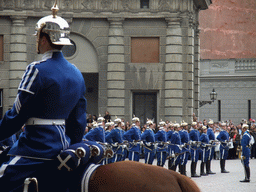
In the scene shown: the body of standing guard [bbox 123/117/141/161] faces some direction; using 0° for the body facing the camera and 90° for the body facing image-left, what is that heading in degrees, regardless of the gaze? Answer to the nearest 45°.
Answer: approximately 315°

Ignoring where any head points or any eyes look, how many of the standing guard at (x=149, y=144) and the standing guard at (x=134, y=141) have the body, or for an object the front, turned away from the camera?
0

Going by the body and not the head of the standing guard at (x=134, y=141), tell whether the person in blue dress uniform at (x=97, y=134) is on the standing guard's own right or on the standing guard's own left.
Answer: on the standing guard's own right

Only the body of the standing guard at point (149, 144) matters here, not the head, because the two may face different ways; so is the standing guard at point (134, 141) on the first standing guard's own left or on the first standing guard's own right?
on the first standing guard's own right

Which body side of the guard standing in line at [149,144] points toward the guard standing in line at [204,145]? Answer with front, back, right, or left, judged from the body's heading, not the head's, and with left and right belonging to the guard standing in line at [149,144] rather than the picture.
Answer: left
